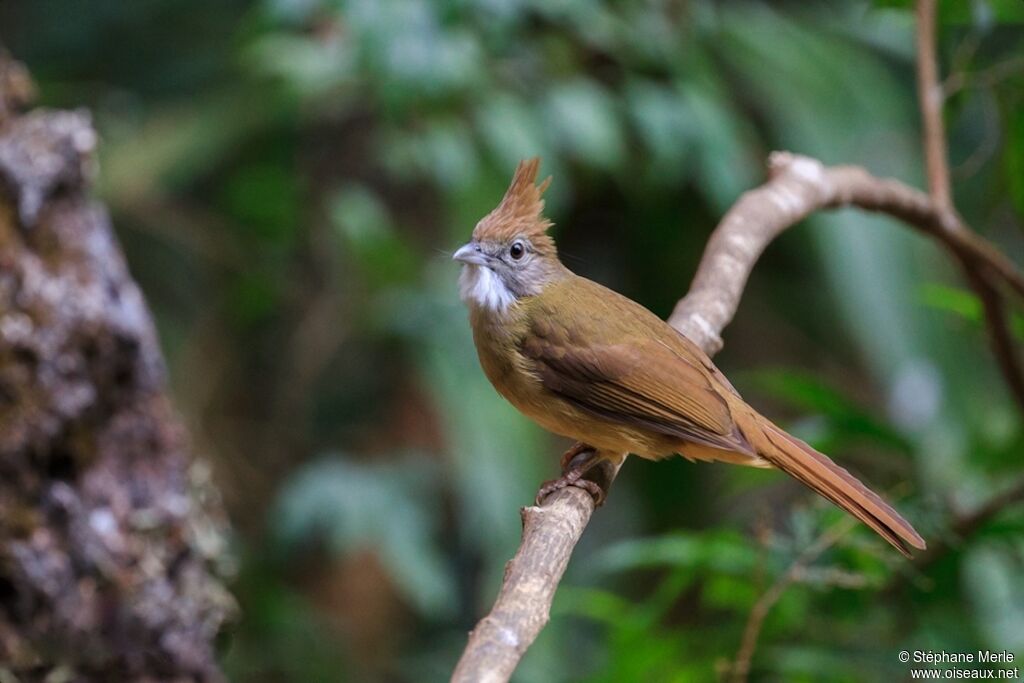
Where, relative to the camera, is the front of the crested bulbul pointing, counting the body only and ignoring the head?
to the viewer's left

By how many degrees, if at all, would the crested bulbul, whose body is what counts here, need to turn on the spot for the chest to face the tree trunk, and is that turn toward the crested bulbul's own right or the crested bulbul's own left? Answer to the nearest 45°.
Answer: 0° — it already faces it
